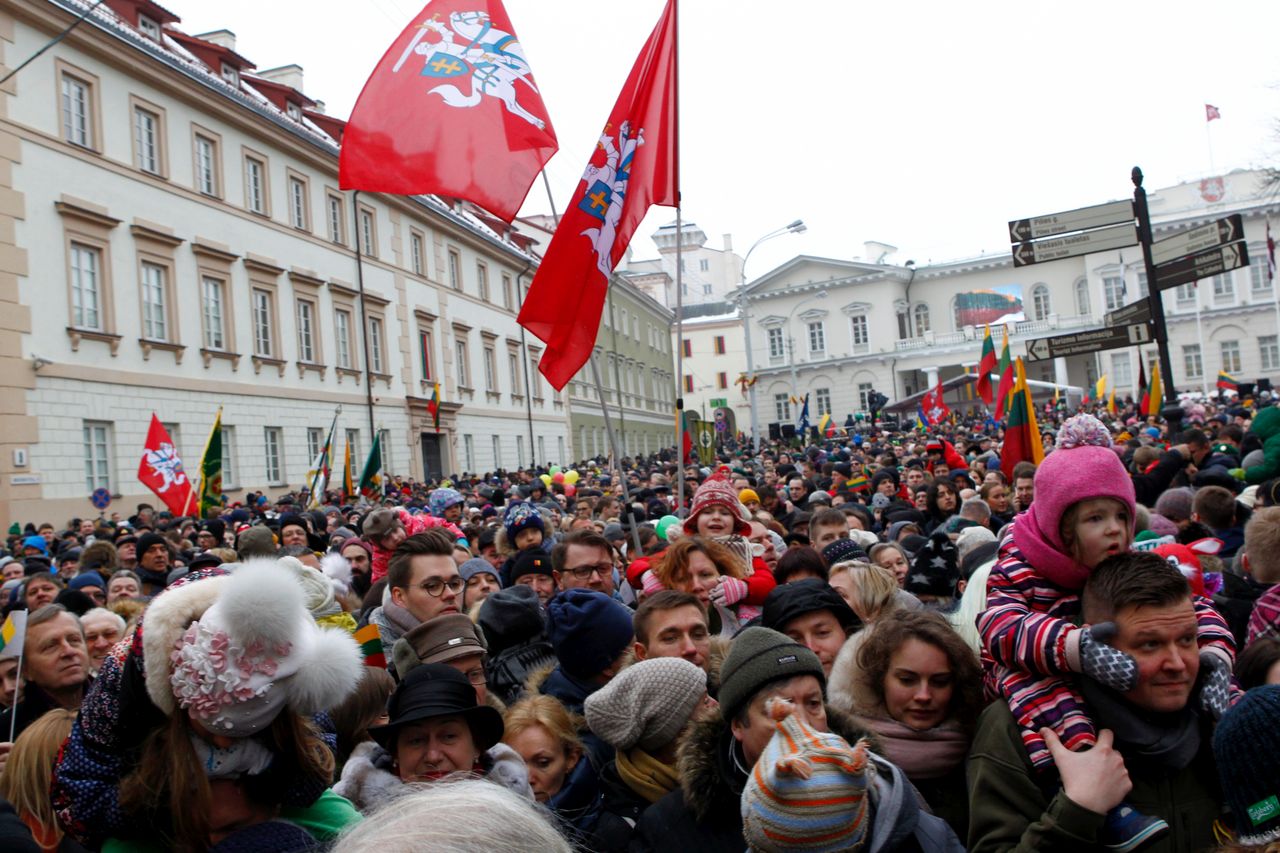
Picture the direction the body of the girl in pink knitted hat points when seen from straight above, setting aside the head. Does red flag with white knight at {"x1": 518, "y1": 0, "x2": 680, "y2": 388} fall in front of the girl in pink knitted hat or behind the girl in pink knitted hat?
behind

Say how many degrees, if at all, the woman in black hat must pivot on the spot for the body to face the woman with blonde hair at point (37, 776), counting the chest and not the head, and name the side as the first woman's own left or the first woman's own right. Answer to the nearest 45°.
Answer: approximately 90° to the first woman's own right

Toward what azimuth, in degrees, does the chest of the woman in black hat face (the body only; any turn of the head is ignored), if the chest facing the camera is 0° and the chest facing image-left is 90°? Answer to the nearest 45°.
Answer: approximately 0°

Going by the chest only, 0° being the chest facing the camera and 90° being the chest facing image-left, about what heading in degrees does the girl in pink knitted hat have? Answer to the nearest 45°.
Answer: approximately 315°

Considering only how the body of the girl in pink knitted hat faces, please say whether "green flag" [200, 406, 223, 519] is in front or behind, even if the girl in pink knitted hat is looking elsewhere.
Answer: behind

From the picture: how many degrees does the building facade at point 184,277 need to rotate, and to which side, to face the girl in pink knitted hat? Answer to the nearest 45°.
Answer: approximately 45° to its right

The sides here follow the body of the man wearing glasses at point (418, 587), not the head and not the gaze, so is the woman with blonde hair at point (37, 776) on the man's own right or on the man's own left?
on the man's own right
